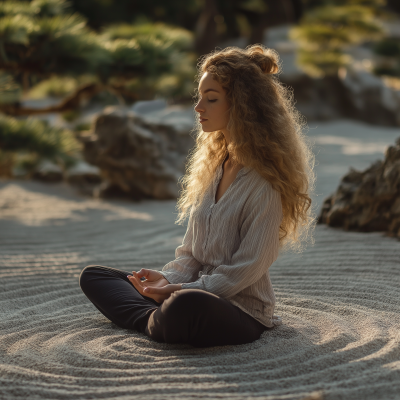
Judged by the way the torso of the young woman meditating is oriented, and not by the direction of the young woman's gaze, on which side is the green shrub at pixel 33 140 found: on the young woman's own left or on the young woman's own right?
on the young woman's own right

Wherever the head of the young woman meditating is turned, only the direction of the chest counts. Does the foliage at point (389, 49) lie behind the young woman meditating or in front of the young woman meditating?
behind

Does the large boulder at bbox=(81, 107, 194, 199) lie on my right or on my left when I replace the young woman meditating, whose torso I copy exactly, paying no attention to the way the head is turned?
on my right

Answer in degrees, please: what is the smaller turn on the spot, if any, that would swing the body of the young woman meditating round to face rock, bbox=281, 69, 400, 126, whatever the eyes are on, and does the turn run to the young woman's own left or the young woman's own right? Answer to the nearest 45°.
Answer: approximately 135° to the young woman's own right

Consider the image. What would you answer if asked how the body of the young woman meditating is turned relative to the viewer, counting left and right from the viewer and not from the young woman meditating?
facing the viewer and to the left of the viewer

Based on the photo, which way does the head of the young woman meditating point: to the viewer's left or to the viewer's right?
to the viewer's left
